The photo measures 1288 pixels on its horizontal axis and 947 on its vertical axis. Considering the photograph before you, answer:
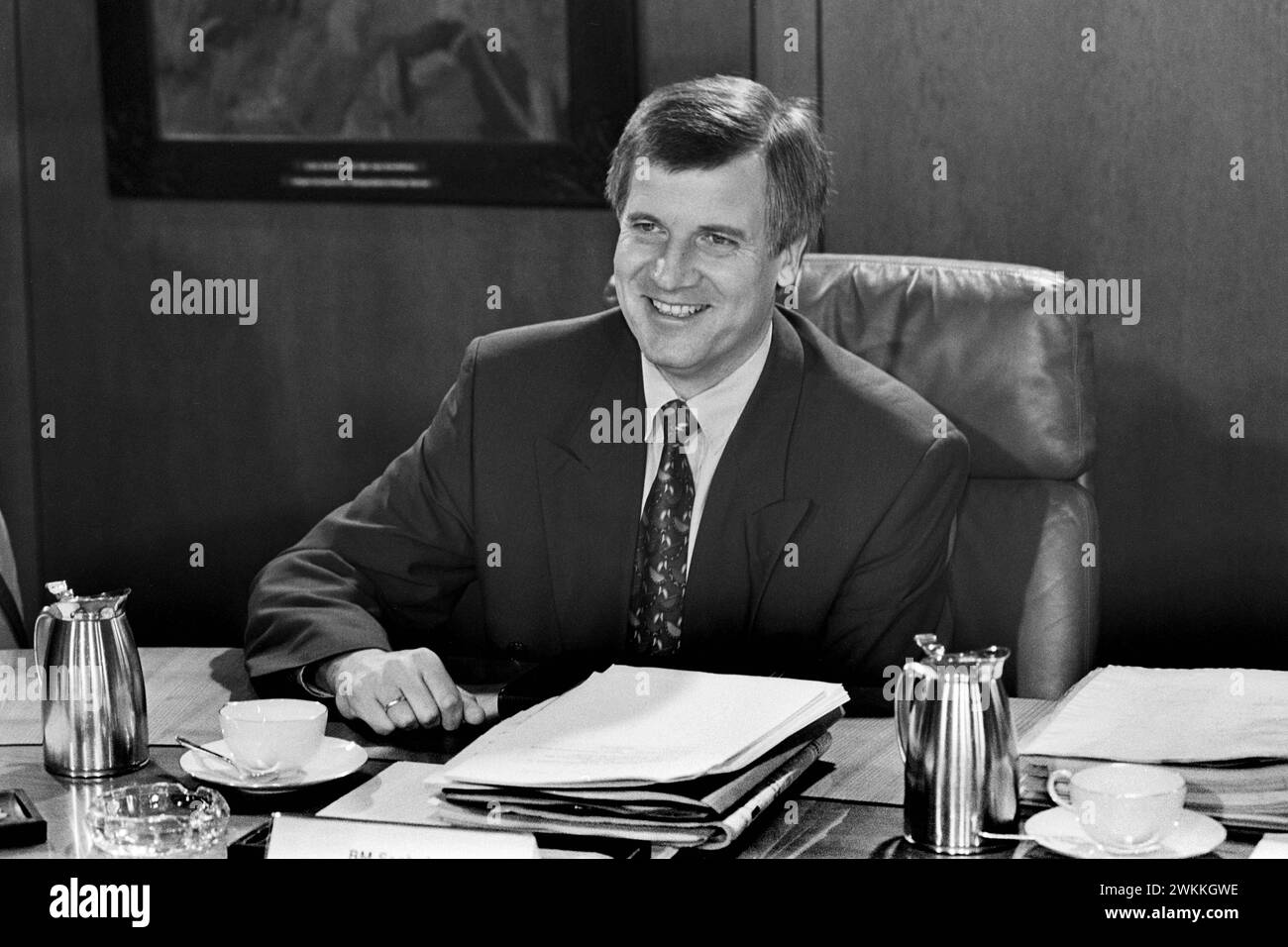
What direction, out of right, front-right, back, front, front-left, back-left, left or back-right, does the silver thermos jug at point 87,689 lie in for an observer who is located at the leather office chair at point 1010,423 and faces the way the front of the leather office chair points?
front-right

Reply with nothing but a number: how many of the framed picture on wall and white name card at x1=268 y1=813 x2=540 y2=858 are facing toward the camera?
2

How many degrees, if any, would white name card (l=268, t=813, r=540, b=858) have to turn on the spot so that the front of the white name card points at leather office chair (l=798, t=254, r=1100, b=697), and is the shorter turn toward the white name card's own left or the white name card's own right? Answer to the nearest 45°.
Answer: approximately 135° to the white name card's own left

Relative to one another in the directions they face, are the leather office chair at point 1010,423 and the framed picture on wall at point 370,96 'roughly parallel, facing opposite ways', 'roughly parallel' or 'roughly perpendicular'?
roughly parallel

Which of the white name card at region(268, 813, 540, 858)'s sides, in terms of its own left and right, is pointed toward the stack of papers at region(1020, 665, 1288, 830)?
left

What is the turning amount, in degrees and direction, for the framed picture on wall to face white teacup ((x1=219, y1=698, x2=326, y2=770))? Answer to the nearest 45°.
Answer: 0° — it already faces it

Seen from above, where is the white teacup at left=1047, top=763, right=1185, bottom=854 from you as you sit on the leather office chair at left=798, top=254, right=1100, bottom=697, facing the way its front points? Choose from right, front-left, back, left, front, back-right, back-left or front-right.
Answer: front

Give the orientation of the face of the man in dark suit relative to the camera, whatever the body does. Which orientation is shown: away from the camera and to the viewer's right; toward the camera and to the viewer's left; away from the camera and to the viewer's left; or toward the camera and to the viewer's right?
toward the camera and to the viewer's left

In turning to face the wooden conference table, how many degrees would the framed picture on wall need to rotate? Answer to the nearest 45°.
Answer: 0° — it already faces it

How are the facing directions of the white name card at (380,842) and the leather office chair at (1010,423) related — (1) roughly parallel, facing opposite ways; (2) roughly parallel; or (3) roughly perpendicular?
roughly parallel

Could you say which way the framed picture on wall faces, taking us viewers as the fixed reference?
facing the viewer

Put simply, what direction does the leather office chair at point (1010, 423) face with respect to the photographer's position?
facing the viewer

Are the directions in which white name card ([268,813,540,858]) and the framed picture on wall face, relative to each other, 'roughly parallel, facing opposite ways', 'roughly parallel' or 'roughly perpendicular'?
roughly parallel

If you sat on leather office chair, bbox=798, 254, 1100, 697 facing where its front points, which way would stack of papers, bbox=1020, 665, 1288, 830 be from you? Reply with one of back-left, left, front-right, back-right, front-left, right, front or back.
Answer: front
